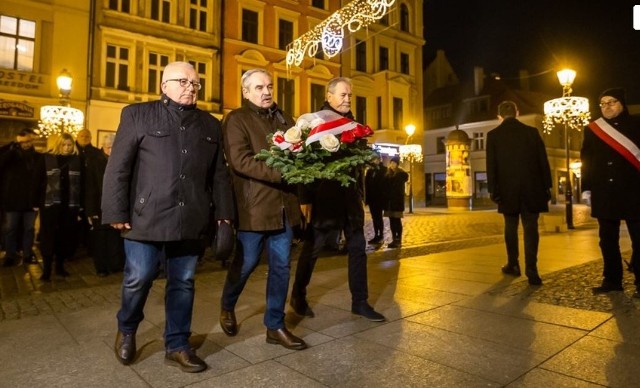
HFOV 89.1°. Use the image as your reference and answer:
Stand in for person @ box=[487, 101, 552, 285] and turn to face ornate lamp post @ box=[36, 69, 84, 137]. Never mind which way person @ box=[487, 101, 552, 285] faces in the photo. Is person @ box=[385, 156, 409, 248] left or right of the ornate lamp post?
right

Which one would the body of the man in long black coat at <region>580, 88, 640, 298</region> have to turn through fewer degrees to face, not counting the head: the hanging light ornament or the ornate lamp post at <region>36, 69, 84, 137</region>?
the ornate lamp post

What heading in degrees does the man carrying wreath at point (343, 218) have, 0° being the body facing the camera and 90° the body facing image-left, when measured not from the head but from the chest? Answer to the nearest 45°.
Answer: approximately 315°

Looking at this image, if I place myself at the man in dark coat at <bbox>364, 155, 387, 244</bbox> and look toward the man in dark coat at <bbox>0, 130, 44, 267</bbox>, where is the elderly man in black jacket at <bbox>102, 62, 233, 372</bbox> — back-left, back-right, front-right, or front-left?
front-left

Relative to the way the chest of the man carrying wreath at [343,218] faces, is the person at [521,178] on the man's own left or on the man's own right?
on the man's own left

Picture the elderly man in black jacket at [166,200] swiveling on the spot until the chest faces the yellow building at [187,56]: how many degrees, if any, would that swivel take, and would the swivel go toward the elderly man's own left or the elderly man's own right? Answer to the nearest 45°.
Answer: approximately 135° to the elderly man's own left

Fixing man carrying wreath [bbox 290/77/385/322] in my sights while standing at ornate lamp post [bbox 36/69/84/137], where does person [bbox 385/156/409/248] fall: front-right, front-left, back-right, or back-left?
front-left

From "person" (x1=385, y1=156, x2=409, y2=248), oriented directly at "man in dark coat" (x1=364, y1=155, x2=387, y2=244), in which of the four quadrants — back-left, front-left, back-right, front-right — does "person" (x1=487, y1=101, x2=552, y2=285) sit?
back-left

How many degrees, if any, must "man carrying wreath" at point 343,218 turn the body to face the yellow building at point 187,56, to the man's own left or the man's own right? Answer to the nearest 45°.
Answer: approximately 180°

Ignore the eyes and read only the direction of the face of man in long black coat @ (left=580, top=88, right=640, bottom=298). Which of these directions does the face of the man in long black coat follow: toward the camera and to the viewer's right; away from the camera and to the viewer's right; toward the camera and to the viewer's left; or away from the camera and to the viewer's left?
toward the camera and to the viewer's left

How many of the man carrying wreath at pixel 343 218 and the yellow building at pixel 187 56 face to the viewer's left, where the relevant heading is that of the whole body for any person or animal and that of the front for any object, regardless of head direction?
0

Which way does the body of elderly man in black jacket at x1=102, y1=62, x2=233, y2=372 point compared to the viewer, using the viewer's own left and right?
facing the viewer and to the right of the viewer

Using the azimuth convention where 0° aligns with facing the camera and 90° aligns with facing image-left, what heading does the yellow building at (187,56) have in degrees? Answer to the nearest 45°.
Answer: approximately 315°

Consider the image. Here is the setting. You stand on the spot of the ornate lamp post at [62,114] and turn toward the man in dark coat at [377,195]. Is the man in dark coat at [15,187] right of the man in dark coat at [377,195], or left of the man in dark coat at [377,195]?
right

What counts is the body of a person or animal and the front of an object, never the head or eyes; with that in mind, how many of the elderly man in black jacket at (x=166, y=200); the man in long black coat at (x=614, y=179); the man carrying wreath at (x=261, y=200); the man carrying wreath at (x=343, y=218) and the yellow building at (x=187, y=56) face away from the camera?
0
